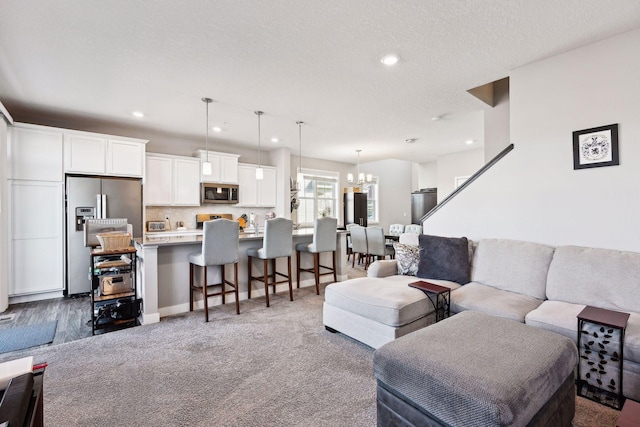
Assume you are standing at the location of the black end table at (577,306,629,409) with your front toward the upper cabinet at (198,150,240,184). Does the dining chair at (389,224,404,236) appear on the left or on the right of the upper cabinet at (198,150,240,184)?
right

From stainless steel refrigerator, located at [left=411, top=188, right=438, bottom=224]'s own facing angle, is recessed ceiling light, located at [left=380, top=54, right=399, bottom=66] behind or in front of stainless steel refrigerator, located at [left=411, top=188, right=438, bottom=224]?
in front

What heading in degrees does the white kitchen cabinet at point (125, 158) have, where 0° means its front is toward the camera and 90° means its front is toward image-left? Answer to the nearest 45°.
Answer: approximately 0°

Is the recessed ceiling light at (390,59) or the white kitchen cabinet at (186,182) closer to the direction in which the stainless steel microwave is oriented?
the recessed ceiling light

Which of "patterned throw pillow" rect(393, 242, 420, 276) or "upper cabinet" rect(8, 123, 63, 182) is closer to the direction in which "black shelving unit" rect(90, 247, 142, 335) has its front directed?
the patterned throw pillow

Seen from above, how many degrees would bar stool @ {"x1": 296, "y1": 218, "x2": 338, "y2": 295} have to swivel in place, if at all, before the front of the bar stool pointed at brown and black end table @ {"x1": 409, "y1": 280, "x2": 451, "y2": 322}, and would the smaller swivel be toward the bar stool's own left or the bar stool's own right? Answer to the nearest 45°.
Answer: approximately 180°

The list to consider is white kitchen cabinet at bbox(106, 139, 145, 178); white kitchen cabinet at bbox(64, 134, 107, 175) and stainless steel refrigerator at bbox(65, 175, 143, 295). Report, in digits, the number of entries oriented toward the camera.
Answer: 3

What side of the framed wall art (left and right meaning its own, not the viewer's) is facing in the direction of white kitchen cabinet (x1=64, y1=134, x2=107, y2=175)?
front

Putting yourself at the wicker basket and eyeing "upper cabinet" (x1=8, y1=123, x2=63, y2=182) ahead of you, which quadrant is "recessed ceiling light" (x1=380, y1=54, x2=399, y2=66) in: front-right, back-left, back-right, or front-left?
back-right

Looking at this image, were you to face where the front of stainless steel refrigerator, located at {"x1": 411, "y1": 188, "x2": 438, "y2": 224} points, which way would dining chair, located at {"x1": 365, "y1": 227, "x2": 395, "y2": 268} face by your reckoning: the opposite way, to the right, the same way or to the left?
the opposite way

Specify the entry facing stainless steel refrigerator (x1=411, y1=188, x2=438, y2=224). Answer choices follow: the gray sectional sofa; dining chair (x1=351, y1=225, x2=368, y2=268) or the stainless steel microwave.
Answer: the dining chair

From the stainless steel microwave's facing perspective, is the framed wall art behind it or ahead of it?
ahead

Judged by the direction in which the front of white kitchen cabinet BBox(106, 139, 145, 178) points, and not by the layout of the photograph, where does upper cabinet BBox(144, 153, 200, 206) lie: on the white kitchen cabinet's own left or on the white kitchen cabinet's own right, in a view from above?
on the white kitchen cabinet's own left

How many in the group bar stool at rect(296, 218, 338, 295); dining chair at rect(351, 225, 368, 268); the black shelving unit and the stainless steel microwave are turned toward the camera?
2

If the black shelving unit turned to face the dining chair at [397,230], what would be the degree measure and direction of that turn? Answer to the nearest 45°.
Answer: approximately 90° to its left

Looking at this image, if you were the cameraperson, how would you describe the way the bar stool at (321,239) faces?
facing away from the viewer and to the left of the viewer
